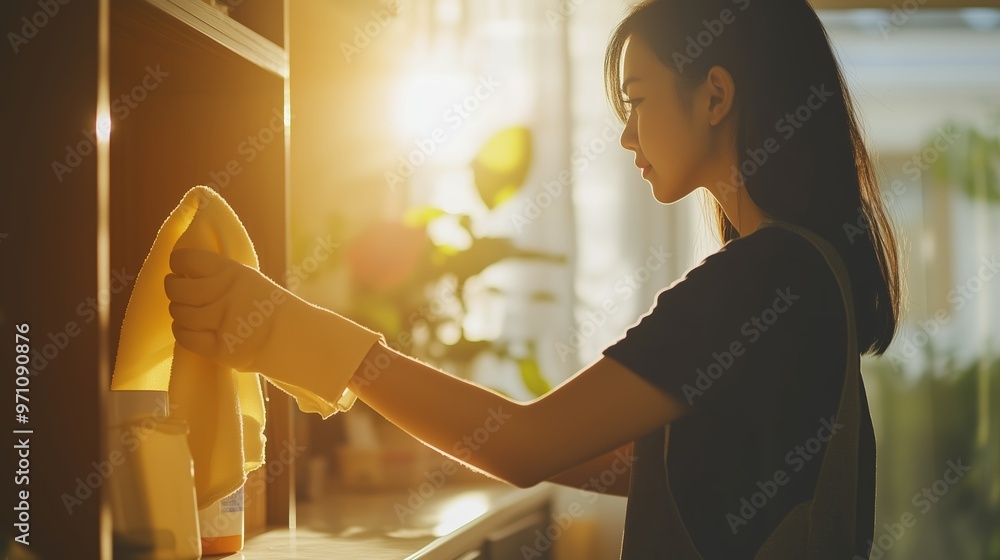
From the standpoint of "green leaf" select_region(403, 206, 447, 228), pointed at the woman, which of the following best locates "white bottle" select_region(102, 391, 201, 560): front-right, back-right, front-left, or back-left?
front-right

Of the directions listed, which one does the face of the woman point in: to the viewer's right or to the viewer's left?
to the viewer's left

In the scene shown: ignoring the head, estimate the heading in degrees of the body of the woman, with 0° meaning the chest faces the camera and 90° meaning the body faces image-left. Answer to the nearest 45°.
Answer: approximately 90°
